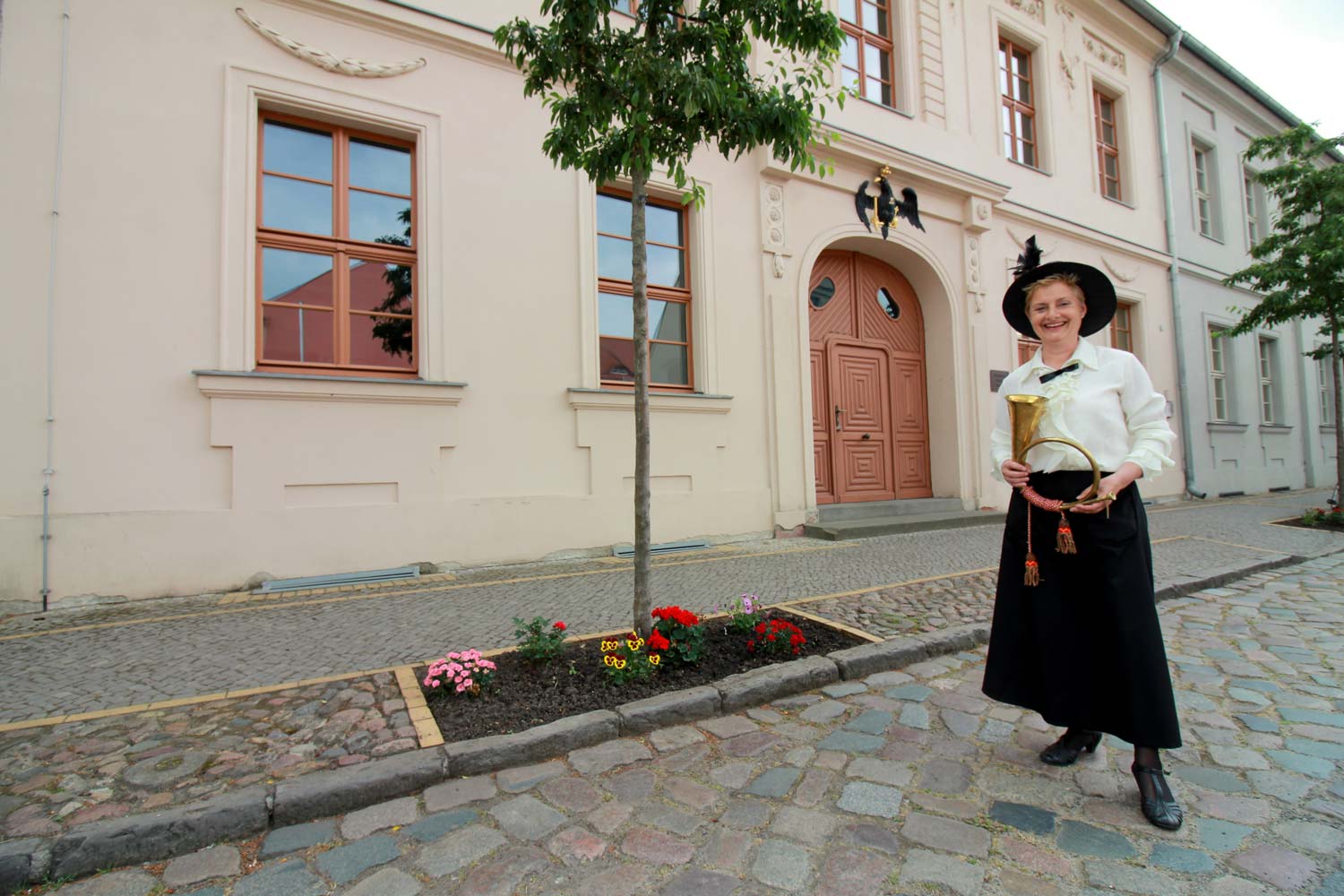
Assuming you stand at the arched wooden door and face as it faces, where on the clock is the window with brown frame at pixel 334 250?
The window with brown frame is roughly at 3 o'clock from the arched wooden door.

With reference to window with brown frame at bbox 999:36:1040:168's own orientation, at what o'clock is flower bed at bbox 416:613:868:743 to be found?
The flower bed is roughly at 2 o'clock from the window with brown frame.

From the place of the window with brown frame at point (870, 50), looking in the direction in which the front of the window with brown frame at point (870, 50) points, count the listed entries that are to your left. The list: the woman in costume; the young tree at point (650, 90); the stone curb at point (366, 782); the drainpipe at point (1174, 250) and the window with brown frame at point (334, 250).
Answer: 1

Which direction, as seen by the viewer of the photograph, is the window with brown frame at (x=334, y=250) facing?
facing the viewer and to the right of the viewer

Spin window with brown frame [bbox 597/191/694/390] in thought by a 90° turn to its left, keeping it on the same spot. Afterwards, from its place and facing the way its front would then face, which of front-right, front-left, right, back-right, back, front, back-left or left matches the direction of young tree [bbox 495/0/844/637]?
back-right

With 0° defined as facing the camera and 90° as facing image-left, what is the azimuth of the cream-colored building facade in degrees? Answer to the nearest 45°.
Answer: approximately 315°

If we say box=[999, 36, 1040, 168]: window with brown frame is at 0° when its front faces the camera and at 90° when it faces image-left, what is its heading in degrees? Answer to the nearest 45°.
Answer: approximately 315°

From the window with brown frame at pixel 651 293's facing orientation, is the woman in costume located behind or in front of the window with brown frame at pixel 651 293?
in front

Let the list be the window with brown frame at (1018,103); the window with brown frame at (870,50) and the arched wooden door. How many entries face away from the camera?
0

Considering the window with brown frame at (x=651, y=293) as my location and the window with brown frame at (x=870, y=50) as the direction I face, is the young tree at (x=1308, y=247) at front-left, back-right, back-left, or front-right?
front-right

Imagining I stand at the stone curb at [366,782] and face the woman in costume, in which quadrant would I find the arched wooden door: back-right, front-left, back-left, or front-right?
front-left

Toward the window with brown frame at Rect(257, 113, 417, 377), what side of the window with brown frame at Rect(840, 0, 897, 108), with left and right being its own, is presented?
right

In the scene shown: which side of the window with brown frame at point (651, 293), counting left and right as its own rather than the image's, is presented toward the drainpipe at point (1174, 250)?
left
